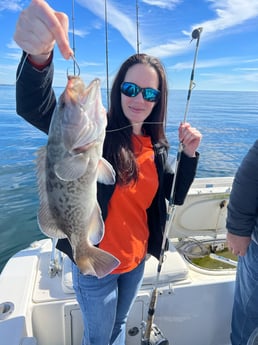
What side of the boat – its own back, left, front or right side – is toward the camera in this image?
front
